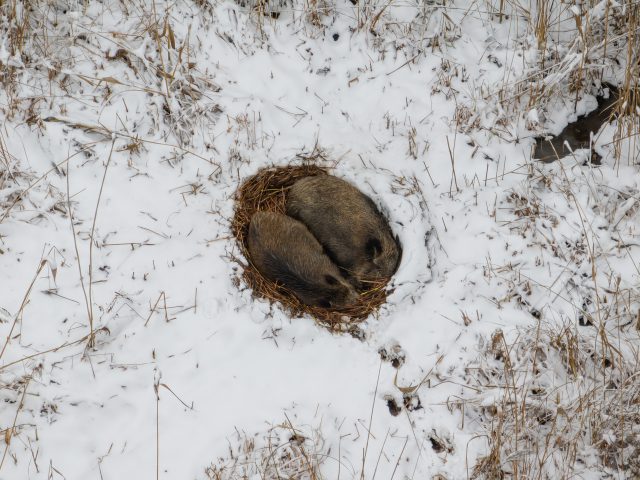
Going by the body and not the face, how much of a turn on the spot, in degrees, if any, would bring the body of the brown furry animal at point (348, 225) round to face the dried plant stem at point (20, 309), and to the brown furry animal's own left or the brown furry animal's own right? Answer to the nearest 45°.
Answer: approximately 135° to the brown furry animal's own right

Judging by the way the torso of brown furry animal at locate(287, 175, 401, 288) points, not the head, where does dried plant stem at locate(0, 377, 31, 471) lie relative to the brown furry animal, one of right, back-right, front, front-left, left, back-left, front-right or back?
back-right

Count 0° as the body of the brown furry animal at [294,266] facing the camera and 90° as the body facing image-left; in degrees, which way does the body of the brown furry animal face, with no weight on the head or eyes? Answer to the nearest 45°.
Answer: approximately 315°

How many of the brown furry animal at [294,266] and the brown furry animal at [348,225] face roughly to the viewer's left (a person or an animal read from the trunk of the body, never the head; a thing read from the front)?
0

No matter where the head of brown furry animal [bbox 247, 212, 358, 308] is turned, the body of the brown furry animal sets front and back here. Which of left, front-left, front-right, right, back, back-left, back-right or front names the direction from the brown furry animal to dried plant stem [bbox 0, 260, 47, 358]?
back-right

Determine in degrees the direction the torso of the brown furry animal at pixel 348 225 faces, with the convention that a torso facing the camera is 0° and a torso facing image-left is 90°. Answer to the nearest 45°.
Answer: approximately 315°
